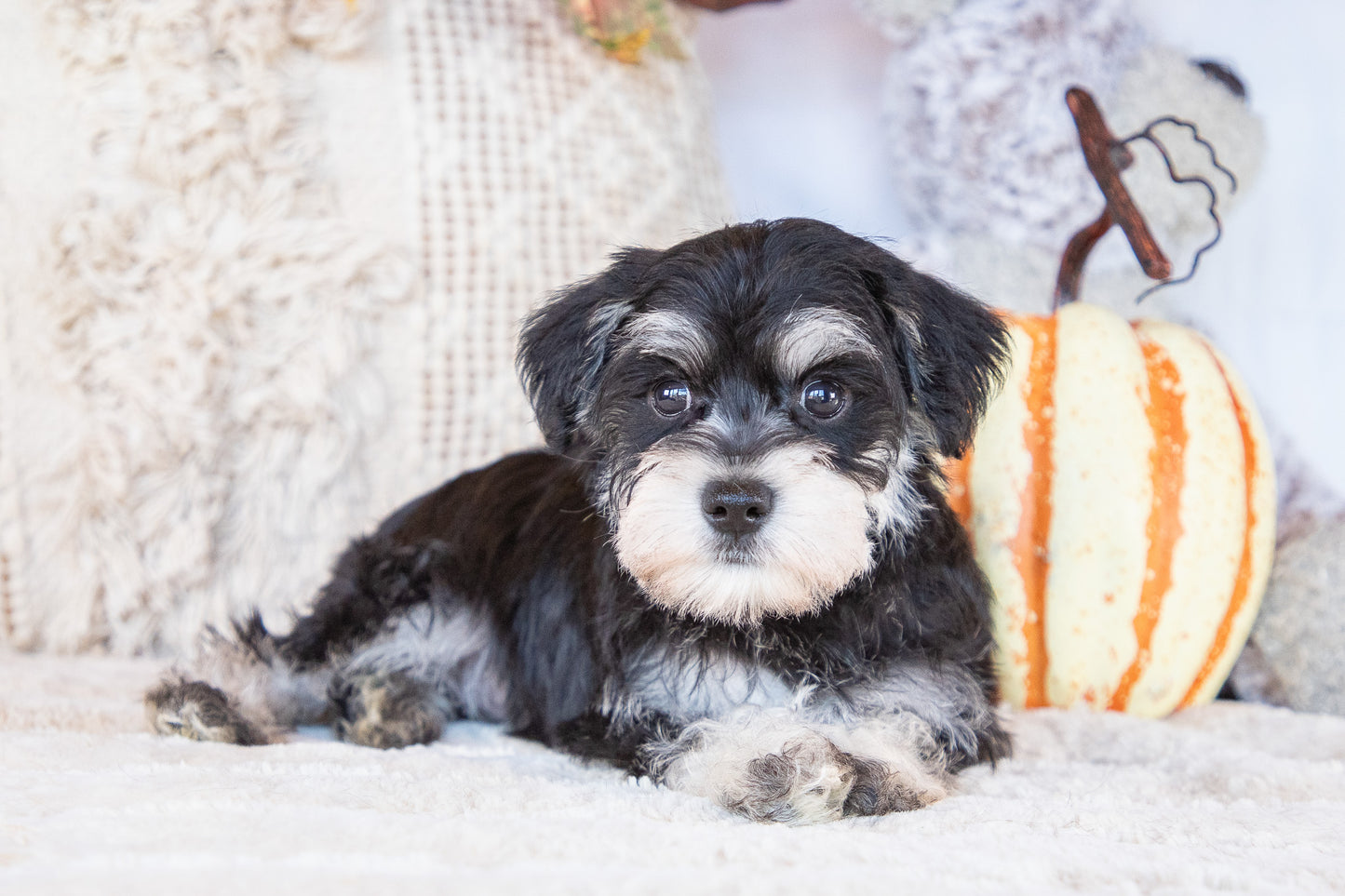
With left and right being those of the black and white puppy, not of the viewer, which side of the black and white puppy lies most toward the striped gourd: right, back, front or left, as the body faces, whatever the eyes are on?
left

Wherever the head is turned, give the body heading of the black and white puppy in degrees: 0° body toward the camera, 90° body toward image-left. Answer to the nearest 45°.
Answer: approximately 315°

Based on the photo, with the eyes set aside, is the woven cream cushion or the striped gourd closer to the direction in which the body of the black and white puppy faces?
the striped gourd

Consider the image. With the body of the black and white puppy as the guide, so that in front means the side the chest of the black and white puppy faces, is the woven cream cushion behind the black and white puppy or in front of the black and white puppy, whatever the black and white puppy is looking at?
behind
